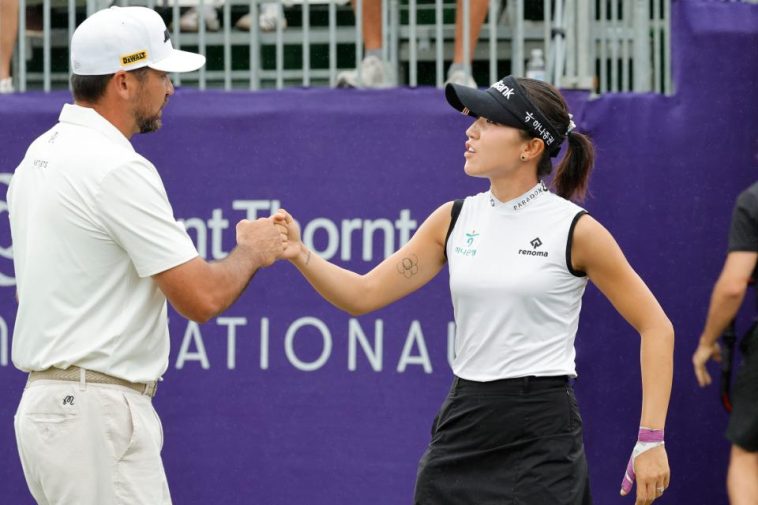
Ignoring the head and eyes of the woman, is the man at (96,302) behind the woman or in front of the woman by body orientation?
in front

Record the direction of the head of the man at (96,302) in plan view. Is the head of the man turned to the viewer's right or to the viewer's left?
to the viewer's right

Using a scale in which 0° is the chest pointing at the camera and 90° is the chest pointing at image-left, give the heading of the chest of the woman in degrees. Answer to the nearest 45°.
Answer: approximately 45°

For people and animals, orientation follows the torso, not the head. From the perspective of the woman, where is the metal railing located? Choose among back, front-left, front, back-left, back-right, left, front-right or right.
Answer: back-right

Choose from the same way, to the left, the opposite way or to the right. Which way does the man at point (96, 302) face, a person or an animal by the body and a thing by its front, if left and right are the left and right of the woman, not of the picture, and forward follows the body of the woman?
the opposite way

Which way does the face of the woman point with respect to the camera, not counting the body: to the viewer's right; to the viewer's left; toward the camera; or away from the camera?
to the viewer's left

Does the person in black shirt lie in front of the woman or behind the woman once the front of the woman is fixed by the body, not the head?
behind

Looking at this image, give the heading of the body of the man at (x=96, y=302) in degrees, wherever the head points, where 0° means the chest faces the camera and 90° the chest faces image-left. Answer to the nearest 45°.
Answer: approximately 225°

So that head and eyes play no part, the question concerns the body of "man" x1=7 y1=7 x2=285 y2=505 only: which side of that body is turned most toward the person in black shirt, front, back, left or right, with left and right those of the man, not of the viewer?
front
